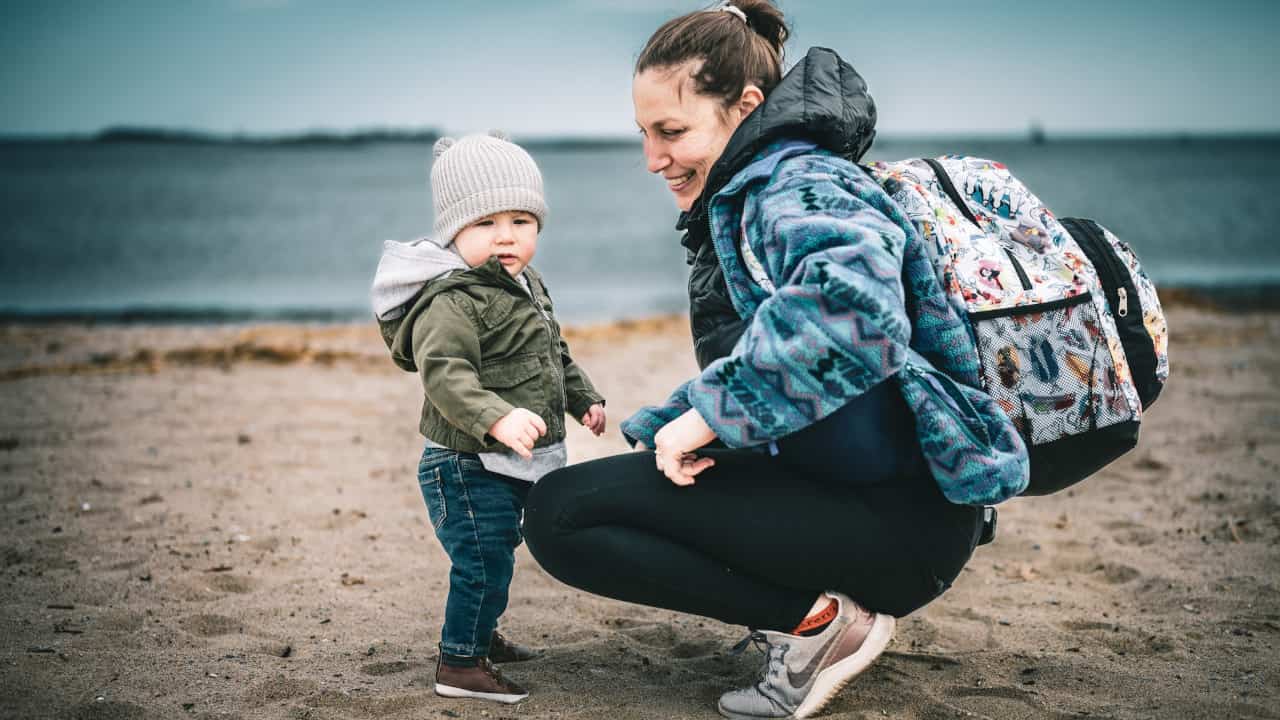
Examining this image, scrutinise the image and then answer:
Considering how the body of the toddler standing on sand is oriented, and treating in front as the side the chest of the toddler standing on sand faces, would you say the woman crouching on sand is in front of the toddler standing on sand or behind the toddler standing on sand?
in front

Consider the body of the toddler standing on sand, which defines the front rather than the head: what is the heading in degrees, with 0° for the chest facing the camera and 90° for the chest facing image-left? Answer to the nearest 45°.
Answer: approximately 315°

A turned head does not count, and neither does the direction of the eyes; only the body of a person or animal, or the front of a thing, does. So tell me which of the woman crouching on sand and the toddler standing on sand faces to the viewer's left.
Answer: the woman crouching on sand

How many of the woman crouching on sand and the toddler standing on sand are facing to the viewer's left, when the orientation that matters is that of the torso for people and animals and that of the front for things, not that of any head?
1

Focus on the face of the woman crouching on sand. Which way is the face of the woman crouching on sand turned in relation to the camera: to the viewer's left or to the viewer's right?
to the viewer's left

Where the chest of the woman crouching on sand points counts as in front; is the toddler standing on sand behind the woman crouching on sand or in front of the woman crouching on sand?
in front

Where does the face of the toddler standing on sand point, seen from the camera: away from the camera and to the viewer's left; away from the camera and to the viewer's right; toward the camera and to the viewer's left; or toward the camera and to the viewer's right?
toward the camera and to the viewer's right

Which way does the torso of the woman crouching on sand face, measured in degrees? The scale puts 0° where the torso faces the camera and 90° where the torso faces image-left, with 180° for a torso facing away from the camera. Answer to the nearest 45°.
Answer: approximately 90°
